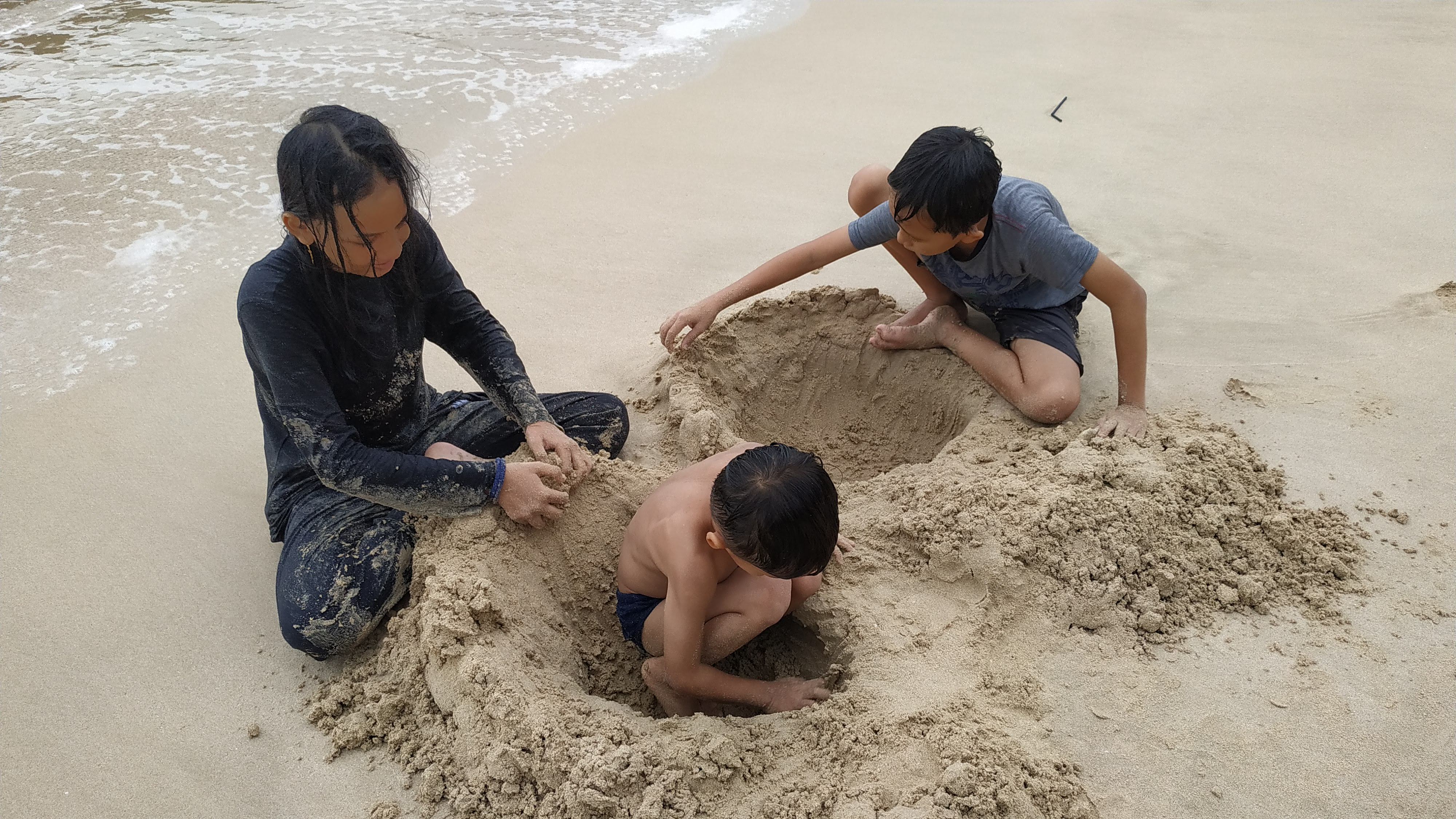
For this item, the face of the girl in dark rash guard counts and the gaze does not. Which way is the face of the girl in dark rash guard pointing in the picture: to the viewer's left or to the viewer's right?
to the viewer's right

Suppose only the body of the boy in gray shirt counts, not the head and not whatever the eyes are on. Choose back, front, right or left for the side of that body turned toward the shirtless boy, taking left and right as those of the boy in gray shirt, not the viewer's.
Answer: front

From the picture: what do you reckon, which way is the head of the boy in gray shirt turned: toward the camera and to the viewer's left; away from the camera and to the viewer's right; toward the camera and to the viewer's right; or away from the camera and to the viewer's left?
toward the camera and to the viewer's left

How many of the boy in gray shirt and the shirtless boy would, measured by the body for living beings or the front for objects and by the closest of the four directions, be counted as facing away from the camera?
0

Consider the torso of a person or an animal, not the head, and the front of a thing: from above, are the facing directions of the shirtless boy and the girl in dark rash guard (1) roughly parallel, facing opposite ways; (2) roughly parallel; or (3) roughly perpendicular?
roughly parallel

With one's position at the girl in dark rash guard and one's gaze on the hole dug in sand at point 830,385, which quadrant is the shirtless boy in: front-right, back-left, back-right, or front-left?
front-right

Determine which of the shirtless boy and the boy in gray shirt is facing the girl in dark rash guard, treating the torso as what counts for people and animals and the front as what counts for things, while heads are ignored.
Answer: the boy in gray shirt

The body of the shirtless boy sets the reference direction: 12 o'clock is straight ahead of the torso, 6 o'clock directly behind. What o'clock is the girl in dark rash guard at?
The girl in dark rash guard is roughly at 5 o'clock from the shirtless boy.

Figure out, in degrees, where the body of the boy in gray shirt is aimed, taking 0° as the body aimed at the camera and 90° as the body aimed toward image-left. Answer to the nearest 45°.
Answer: approximately 45°

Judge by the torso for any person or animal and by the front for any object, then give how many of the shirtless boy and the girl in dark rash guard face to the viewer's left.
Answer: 0

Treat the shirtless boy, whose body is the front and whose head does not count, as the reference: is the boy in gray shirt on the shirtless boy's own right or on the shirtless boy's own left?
on the shirtless boy's own left

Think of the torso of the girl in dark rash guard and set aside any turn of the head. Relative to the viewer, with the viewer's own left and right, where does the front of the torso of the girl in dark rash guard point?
facing the viewer and to the right of the viewer

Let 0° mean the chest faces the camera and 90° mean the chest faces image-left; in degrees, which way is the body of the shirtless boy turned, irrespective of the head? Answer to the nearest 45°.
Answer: approximately 315°

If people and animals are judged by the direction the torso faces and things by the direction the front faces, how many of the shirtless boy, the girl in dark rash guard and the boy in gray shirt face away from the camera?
0
